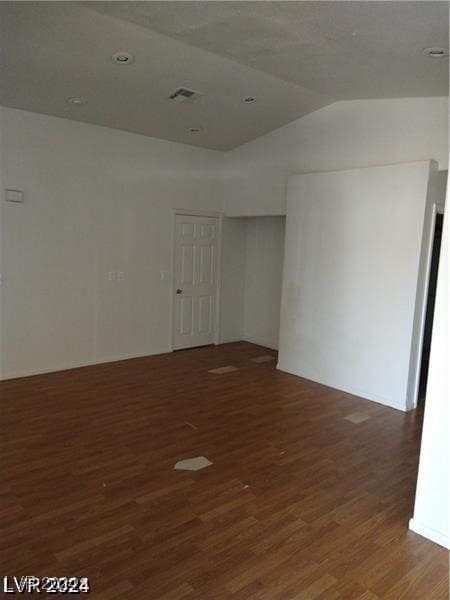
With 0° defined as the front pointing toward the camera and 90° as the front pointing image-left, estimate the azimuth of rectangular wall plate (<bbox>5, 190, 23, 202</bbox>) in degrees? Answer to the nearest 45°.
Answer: approximately 0°

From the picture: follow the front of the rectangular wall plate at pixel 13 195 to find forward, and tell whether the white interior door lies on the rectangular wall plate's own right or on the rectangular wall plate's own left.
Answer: on the rectangular wall plate's own left
